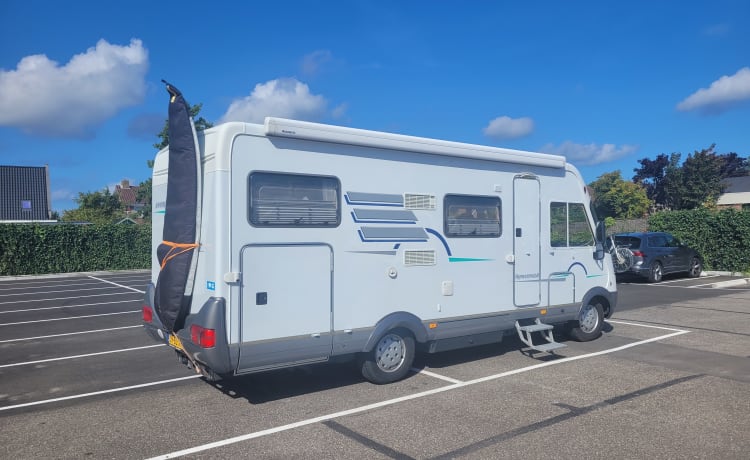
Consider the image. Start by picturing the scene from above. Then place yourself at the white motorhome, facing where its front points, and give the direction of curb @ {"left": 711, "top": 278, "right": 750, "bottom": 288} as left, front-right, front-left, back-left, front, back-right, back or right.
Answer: front

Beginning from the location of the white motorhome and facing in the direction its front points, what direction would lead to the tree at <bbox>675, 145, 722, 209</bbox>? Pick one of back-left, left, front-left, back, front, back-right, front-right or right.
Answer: front

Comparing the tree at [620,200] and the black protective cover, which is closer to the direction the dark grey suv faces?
the tree

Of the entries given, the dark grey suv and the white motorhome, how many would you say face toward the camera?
0

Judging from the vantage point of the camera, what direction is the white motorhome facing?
facing away from the viewer and to the right of the viewer

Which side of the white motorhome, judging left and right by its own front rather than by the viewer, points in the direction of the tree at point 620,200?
front

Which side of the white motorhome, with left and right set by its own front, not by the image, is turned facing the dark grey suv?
front

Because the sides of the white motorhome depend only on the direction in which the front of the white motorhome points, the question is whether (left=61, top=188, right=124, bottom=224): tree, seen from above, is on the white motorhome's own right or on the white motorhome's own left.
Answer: on the white motorhome's own left

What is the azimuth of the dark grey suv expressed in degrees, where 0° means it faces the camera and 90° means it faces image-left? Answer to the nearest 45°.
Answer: approximately 225°

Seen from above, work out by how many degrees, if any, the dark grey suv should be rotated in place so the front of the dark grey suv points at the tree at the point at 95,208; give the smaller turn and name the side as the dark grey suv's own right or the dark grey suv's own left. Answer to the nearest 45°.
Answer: approximately 135° to the dark grey suv's own left

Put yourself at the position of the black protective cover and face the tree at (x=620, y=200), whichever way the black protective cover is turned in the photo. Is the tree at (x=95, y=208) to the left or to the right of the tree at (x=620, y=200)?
left

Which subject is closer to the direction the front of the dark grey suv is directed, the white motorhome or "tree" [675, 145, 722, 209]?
the tree
